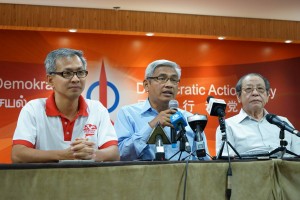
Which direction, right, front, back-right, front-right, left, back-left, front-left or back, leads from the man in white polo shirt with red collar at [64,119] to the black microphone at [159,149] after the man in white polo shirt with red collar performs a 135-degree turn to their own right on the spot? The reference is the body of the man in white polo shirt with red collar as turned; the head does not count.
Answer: back

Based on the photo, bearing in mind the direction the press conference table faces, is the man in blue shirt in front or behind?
behind

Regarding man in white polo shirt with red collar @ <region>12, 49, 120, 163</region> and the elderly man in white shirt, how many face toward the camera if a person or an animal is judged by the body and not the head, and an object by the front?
2

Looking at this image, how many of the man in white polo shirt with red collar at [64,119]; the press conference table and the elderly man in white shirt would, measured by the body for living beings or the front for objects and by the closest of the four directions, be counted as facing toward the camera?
3

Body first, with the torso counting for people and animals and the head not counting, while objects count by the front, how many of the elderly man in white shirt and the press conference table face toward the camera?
2

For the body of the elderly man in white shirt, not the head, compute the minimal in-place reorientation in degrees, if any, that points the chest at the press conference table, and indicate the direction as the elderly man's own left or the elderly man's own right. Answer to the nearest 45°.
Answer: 0° — they already face it

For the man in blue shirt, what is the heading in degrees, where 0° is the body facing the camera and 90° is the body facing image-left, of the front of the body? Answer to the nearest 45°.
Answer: approximately 315°

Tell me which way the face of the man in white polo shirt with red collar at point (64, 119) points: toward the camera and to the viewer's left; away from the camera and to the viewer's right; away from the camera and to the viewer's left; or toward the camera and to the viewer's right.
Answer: toward the camera and to the viewer's right

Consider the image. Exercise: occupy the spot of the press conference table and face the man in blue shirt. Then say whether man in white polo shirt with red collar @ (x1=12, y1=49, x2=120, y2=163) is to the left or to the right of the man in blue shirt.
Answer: left

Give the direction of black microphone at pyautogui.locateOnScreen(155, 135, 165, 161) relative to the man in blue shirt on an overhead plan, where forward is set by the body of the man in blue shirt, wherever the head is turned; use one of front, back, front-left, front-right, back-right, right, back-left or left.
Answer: front-right
